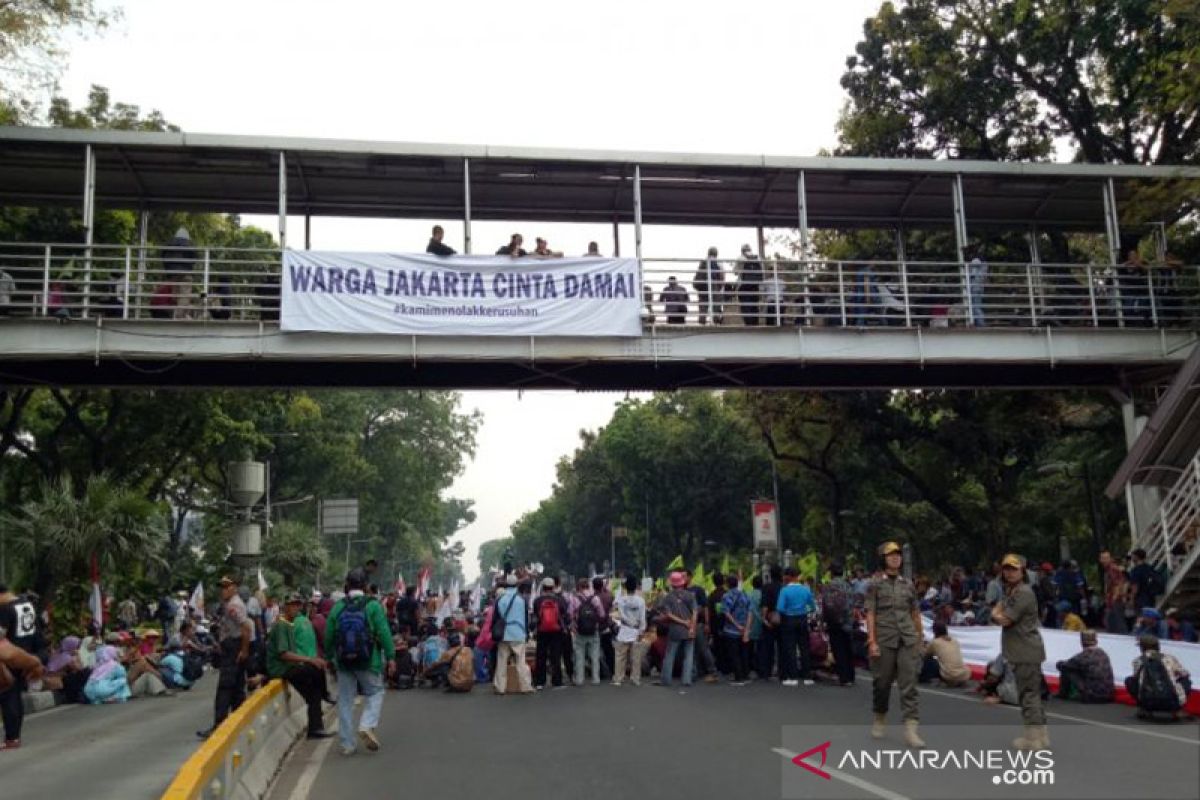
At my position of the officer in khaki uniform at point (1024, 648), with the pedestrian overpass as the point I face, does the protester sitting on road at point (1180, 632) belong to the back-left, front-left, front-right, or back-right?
front-right

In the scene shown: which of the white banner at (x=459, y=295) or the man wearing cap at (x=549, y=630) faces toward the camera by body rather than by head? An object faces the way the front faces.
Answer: the white banner

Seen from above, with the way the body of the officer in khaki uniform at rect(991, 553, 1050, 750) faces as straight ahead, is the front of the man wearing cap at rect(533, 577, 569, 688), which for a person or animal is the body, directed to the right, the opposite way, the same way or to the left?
to the right

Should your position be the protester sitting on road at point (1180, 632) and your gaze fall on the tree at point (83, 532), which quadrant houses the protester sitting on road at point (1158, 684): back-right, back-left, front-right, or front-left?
front-left

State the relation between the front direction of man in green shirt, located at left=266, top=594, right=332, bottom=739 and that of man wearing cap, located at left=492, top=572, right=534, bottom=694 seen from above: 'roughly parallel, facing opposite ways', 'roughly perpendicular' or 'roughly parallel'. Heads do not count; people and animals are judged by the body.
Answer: roughly perpendicular

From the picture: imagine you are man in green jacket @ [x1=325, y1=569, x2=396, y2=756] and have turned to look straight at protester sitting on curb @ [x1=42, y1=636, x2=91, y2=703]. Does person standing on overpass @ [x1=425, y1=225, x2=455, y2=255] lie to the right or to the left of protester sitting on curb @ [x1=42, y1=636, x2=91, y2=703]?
right

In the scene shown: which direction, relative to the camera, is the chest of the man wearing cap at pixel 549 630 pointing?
away from the camera

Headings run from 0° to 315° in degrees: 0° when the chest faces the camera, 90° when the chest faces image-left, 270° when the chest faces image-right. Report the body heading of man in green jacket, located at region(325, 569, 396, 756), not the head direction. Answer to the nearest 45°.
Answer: approximately 180°

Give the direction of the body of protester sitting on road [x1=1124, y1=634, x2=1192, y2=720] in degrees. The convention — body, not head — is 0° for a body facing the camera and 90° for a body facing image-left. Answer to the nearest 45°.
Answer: approximately 180°

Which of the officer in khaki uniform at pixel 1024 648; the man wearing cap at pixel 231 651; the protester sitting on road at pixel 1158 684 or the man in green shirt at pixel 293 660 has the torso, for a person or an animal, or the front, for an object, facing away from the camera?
the protester sitting on road

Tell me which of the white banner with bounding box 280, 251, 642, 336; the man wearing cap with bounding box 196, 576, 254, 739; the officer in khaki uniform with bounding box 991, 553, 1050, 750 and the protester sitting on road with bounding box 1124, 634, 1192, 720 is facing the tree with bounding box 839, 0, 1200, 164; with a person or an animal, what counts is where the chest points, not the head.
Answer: the protester sitting on road

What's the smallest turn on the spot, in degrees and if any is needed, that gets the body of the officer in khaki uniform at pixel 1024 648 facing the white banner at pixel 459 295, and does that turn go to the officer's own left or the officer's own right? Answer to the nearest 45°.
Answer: approximately 90° to the officer's own right

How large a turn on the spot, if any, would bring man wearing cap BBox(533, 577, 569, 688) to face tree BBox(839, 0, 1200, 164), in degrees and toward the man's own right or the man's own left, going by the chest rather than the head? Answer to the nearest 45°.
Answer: approximately 45° to the man's own right

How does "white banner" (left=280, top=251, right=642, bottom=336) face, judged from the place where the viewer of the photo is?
facing the viewer

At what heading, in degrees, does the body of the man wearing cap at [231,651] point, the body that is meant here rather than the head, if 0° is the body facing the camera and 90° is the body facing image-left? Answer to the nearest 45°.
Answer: approximately 45°

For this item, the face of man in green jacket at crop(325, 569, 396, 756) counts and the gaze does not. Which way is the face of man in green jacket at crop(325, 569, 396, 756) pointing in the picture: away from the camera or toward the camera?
away from the camera

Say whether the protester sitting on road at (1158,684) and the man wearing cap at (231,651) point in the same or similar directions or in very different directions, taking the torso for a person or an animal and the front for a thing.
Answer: very different directions
